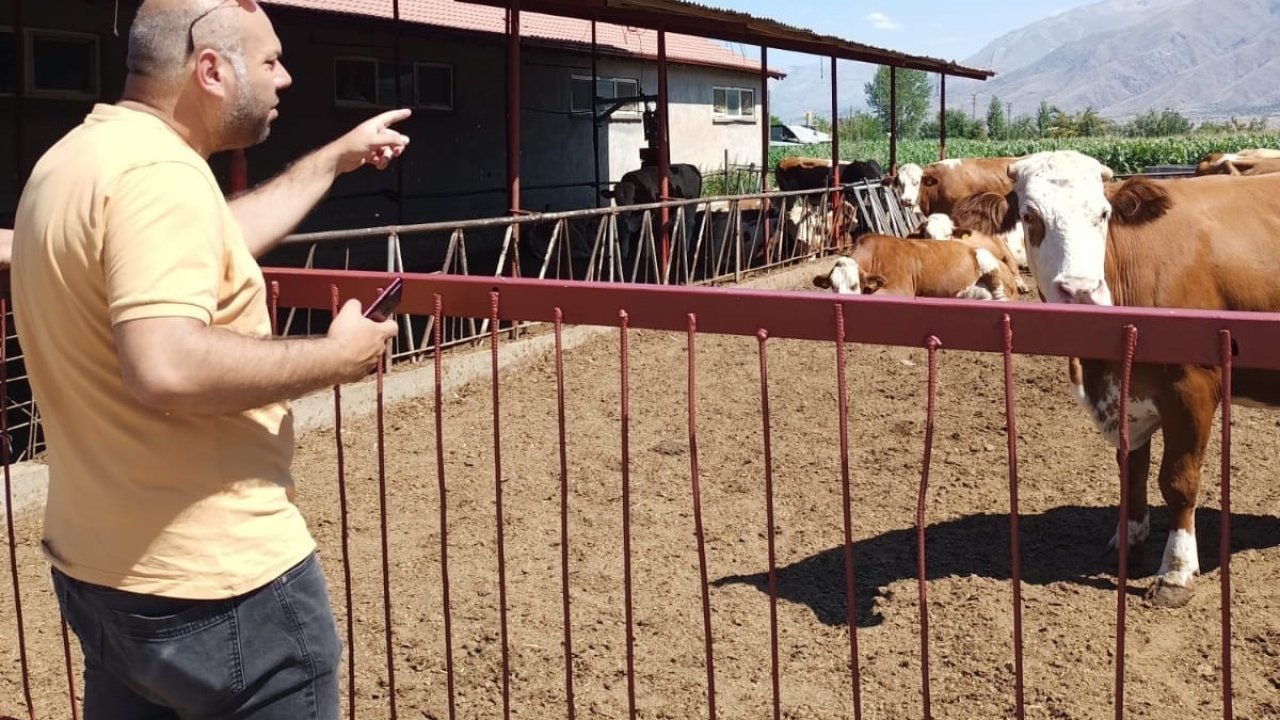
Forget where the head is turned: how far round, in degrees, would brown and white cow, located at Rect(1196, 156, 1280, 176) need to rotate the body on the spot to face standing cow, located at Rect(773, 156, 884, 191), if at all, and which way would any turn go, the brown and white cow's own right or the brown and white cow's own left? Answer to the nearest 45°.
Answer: approximately 45° to the brown and white cow's own right

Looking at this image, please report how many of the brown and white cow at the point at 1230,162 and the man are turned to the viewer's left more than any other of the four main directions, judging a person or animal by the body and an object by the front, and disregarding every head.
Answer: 1

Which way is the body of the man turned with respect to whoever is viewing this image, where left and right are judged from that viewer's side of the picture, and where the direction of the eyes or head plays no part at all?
facing away from the viewer and to the right of the viewer

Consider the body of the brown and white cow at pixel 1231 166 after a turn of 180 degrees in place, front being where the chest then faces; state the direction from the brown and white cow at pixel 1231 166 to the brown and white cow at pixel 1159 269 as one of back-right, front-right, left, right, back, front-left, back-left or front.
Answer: right

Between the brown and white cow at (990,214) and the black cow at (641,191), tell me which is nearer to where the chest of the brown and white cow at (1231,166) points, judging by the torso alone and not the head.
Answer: the black cow

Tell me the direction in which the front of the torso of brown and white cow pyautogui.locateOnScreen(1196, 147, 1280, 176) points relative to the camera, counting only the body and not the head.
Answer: to the viewer's left

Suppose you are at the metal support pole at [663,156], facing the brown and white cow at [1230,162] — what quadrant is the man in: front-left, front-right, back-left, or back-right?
back-right

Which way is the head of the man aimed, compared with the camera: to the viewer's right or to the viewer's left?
to the viewer's right

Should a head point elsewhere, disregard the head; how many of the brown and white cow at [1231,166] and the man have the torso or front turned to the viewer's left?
1

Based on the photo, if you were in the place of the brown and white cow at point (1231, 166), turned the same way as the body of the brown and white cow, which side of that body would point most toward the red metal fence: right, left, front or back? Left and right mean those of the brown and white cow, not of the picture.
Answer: left

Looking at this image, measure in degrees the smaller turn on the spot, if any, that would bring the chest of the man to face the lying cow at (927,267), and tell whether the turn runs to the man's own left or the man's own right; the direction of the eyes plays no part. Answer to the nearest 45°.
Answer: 0° — they already face it

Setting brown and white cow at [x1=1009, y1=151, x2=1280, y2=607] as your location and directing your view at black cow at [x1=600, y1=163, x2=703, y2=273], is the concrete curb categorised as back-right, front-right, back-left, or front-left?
front-left

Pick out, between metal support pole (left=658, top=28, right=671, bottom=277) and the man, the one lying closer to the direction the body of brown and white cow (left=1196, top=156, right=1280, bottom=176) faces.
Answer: the metal support pole

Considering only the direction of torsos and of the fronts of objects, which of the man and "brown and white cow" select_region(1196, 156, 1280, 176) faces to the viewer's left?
the brown and white cow

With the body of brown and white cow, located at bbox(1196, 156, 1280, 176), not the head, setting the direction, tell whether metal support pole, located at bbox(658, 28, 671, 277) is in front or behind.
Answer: in front
